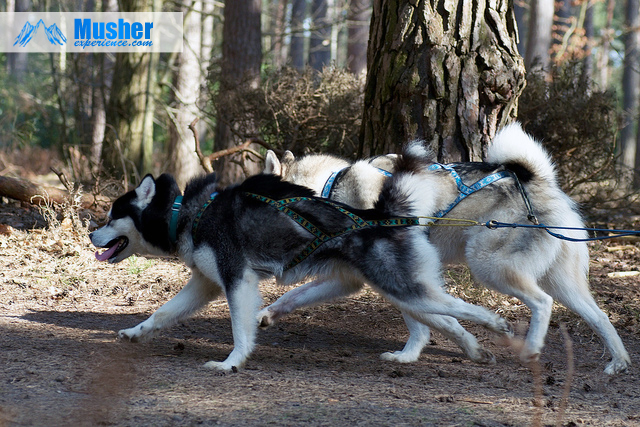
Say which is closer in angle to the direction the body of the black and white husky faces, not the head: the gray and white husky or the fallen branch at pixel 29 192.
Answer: the fallen branch

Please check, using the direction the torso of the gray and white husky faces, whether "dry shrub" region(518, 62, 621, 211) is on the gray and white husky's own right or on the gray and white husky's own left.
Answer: on the gray and white husky's own right

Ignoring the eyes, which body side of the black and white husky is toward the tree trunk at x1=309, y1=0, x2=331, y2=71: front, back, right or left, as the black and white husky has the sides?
right

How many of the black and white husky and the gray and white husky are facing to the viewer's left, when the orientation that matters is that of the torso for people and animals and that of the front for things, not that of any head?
2

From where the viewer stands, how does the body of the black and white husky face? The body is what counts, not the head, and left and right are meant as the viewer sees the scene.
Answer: facing to the left of the viewer

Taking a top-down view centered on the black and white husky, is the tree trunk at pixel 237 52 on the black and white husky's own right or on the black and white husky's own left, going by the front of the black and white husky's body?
on the black and white husky's own right

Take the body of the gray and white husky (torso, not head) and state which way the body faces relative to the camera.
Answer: to the viewer's left

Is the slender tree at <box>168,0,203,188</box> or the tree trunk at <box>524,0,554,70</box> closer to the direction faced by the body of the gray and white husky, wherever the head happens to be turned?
the slender tree

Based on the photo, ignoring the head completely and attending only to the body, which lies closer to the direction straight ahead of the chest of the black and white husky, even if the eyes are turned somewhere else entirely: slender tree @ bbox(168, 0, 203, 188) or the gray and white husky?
the slender tree

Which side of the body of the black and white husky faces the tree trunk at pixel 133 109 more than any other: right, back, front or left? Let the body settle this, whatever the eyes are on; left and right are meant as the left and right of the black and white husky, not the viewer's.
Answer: right

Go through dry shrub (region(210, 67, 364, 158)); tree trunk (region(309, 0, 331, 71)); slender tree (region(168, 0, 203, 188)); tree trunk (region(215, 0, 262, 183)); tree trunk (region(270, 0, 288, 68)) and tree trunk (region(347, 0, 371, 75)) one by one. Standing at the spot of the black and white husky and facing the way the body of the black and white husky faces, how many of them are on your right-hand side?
6
